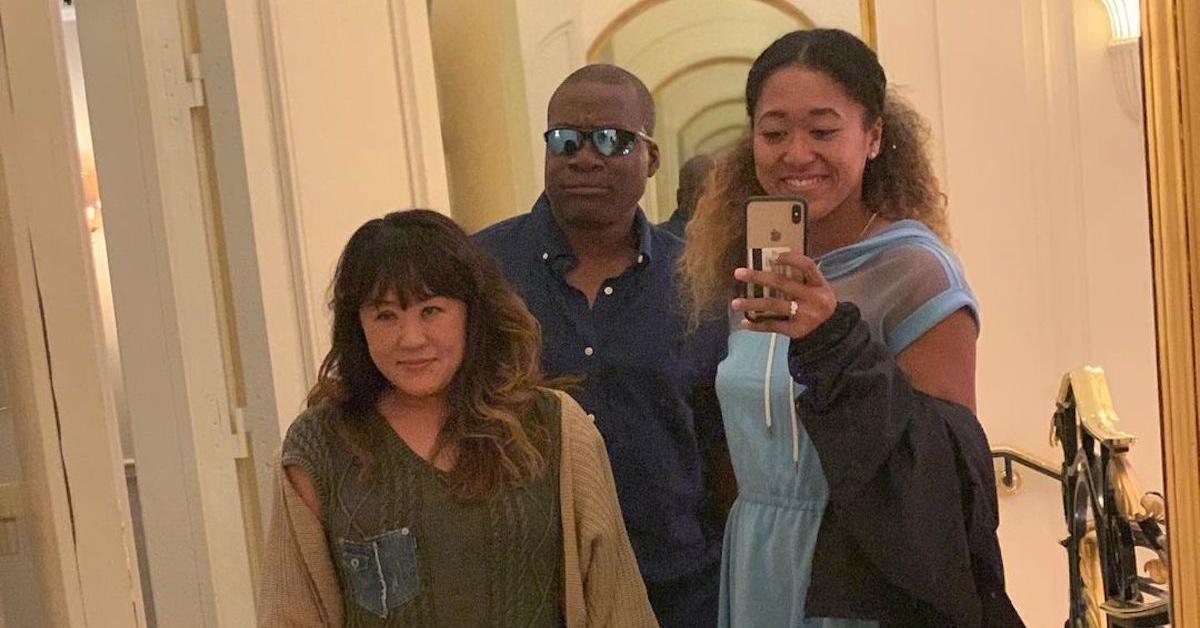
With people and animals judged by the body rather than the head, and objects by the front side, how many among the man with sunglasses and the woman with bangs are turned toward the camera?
2

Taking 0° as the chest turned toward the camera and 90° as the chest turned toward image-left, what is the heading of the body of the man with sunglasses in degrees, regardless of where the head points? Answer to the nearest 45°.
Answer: approximately 0°

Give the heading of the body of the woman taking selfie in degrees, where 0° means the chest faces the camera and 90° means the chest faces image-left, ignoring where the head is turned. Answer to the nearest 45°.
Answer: approximately 45°

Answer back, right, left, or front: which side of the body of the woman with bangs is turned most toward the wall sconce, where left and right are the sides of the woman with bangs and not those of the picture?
left
